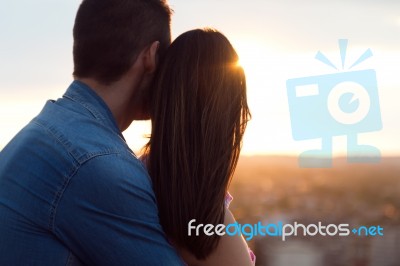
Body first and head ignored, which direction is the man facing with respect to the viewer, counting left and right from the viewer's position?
facing away from the viewer and to the right of the viewer

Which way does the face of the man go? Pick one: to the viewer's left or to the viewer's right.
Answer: to the viewer's right
